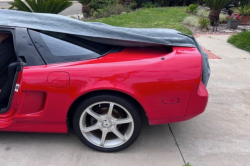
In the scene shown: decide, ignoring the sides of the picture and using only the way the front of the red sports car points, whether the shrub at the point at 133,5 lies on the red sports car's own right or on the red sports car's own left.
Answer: on the red sports car's own right

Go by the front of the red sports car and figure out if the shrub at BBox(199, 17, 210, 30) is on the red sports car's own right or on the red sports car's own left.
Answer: on the red sports car's own right

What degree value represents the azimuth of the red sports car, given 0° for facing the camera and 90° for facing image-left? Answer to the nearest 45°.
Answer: approximately 90°

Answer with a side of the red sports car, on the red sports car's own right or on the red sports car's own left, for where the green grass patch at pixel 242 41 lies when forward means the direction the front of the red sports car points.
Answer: on the red sports car's own right

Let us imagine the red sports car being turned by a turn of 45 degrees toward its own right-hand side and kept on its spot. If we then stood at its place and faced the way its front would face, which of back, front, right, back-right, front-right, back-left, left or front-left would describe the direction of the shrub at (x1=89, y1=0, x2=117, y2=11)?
front-right

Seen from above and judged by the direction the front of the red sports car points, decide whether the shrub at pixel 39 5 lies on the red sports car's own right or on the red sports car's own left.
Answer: on the red sports car's own right

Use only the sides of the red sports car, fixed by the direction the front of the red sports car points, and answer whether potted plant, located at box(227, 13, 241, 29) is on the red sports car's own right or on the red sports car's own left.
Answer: on the red sports car's own right

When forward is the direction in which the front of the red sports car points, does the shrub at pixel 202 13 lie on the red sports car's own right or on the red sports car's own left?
on the red sports car's own right

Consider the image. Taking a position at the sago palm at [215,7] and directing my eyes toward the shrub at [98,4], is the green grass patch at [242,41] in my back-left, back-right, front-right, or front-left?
back-left
